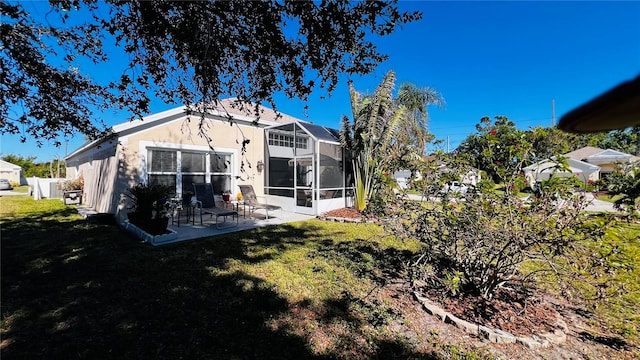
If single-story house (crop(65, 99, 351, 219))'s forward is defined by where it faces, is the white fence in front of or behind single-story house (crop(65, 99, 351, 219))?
behind

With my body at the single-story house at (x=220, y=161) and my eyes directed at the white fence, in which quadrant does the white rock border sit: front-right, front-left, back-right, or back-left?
back-left

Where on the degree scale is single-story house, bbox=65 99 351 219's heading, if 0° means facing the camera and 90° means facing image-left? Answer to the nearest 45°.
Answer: approximately 180°
